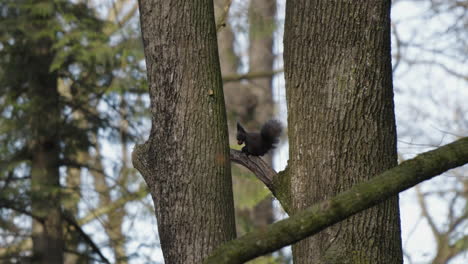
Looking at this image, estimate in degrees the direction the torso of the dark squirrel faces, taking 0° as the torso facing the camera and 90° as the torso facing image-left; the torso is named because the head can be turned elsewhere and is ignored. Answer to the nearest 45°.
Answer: approximately 90°

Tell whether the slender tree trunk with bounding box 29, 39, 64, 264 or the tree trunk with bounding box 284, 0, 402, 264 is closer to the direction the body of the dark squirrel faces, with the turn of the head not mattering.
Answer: the slender tree trunk

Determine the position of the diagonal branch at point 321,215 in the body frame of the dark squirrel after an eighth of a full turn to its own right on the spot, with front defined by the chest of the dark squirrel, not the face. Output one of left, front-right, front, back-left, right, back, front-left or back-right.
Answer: back-left

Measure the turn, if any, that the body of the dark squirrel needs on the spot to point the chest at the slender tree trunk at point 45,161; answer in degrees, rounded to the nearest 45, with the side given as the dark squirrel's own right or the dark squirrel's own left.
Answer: approximately 45° to the dark squirrel's own right
